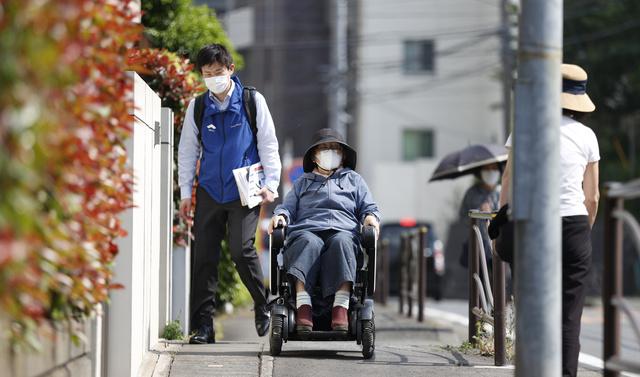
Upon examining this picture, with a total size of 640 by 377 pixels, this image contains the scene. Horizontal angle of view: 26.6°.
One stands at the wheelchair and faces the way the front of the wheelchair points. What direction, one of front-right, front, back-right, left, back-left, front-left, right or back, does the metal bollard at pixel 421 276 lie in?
back

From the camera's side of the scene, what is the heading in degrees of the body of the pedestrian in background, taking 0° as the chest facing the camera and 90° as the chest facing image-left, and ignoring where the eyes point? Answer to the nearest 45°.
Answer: approximately 315°

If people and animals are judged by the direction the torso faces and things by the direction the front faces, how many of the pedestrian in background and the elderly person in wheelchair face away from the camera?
0

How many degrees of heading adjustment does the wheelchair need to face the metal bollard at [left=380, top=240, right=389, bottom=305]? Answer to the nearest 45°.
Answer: approximately 180°

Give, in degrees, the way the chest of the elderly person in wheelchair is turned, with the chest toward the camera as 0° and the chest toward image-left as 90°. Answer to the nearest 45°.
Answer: approximately 0°

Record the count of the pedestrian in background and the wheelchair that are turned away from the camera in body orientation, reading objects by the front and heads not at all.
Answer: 0

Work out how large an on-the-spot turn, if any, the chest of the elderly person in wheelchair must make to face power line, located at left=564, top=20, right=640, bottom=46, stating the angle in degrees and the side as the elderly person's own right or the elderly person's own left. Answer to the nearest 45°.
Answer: approximately 180°

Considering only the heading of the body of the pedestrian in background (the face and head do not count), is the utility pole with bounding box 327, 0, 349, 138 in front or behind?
behind

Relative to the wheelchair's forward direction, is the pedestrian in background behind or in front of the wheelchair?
behind

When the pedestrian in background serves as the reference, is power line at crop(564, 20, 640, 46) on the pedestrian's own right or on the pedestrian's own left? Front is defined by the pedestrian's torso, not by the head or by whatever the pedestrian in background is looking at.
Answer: on the pedestrian's own left

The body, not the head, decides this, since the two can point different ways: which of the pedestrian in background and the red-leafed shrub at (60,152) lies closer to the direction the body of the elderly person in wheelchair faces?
the red-leafed shrub

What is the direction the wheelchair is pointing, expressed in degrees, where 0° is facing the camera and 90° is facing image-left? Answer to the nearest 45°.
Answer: approximately 0°
